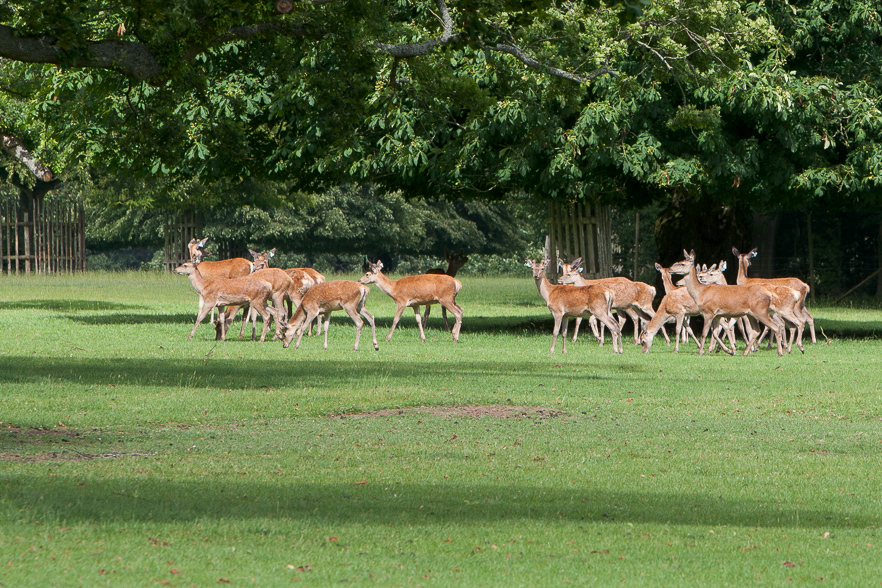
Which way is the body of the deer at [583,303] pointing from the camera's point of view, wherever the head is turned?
to the viewer's left

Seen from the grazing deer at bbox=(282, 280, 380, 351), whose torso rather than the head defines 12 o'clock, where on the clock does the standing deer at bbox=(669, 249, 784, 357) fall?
The standing deer is roughly at 6 o'clock from the grazing deer.

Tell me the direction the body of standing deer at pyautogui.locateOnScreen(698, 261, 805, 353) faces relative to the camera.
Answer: to the viewer's left

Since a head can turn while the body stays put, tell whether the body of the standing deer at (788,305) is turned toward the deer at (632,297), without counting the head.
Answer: yes

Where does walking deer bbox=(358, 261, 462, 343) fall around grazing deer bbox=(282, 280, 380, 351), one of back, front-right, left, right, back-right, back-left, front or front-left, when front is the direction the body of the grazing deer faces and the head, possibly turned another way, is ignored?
back-right

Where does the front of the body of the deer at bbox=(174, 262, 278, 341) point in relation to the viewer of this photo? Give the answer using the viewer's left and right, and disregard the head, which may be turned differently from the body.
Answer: facing to the left of the viewer

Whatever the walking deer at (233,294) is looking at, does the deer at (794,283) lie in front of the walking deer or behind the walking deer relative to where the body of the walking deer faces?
behind

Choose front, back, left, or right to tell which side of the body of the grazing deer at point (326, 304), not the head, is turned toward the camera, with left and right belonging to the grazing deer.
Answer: left

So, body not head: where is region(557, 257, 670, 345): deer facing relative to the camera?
to the viewer's left

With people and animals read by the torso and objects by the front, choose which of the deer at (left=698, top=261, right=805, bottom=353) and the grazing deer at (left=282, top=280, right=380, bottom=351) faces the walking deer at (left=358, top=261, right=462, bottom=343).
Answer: the deer at (left=698, top=261, right=805, bottom=353)

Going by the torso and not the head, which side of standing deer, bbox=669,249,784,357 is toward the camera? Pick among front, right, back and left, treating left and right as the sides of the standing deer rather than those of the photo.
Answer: left

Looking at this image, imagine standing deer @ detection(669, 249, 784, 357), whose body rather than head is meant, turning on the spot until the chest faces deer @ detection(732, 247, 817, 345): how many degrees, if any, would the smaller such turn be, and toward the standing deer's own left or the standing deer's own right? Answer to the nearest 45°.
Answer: approximately 135° to the standing deer's own right

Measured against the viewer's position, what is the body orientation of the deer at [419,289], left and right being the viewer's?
facing to the left of the viewer

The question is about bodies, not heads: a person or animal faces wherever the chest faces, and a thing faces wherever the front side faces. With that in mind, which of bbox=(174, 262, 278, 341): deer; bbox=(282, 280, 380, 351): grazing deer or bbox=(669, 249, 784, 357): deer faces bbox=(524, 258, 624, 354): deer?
bbox=(669, 249, 784, 357): deer

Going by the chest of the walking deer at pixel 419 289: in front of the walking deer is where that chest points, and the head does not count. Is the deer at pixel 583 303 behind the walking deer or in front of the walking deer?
behind
